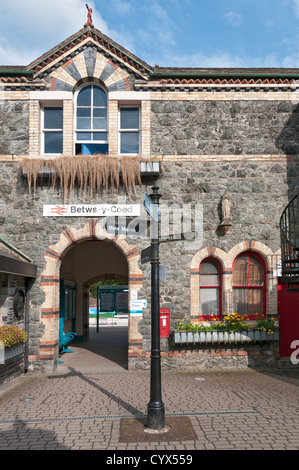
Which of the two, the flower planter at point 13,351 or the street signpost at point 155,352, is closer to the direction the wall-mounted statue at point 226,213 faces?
the street signpost

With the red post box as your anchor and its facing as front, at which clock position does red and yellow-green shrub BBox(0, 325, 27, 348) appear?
The red and yellow-green shrub is roughly at 2 o'clock from the red post box.

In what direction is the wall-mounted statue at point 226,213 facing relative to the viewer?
toward the camera

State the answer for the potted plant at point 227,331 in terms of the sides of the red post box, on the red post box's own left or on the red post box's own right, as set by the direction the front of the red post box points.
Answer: on the red post box's own left

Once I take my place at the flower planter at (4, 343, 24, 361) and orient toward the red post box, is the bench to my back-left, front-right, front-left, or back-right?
front-left

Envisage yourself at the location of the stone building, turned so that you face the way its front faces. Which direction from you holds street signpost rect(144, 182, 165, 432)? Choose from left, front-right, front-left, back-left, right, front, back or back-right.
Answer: front

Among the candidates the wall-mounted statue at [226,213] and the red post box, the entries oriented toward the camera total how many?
2

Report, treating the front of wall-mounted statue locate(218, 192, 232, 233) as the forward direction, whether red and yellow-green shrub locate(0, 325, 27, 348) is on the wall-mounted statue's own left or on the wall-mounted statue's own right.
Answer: on the wall-mounted statue's own right

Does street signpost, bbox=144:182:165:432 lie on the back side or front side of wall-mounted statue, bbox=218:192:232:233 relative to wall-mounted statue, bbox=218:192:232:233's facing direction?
on the front side

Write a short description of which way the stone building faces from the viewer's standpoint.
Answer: facing the viewer
